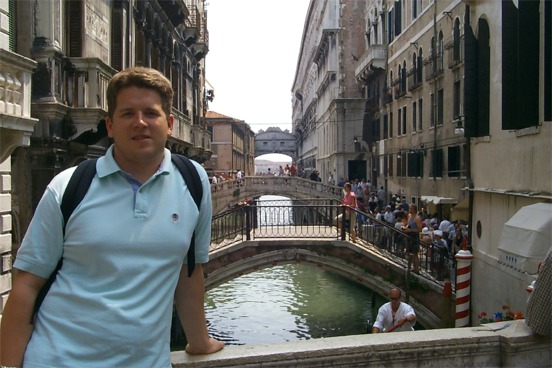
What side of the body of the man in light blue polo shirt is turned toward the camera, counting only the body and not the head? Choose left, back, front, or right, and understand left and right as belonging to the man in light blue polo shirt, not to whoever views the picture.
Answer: front

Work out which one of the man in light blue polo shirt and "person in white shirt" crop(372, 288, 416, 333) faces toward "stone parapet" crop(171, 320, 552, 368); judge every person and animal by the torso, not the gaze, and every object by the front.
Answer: the person in white shirt

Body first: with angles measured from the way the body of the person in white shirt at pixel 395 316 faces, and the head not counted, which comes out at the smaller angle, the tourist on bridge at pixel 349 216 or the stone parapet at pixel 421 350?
the stone parapet

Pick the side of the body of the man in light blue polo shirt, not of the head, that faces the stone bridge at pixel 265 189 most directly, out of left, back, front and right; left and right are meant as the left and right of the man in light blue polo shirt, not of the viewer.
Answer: back

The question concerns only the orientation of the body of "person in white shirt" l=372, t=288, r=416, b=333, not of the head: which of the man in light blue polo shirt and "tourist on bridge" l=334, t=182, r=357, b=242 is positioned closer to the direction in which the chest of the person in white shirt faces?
the man in light blue polo shirt

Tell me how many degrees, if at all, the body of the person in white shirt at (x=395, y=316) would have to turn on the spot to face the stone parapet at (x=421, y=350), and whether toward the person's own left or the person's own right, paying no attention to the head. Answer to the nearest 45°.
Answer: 0° — they already face it

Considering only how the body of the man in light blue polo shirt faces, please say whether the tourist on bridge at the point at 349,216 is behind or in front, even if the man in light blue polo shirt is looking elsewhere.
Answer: behind

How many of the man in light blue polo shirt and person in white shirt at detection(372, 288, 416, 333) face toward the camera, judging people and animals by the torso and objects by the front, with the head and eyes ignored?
2

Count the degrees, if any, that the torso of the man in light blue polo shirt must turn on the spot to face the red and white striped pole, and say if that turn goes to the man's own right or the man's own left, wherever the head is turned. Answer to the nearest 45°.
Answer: approximately 135° to the man's own left

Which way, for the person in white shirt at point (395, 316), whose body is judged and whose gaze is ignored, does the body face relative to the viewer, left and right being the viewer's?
facing the viewer
